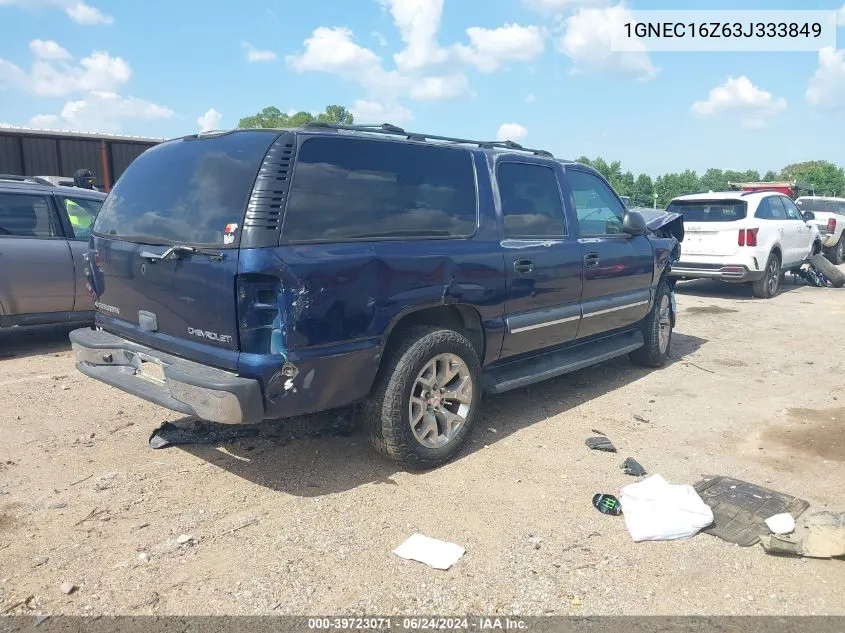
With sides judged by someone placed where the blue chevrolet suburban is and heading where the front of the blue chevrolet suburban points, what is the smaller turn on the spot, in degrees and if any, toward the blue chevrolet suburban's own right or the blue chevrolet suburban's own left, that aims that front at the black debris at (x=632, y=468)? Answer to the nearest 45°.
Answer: approximately 45° to the blue chevrolet suburban's own right

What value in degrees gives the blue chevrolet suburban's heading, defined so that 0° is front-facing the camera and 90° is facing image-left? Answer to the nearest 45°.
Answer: approximately 225°

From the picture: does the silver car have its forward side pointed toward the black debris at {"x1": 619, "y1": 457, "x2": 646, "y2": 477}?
no

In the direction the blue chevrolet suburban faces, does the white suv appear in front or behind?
in front

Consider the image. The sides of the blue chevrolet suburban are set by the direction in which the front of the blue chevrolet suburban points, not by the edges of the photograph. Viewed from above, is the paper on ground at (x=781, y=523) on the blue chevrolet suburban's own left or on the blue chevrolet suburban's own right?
on the blue chevrolet suburban's own right

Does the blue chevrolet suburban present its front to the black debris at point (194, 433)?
no

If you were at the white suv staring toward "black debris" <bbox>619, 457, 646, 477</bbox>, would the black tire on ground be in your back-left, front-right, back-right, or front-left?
back-left

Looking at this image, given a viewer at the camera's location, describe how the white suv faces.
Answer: facing away from the viewer and to the right of the viewer

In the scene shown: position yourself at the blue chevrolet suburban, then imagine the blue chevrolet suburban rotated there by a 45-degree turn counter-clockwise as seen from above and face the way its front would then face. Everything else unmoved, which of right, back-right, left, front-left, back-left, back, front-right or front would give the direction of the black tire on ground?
front-right

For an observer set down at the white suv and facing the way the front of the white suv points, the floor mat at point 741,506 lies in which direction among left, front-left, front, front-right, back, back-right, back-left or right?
back-right

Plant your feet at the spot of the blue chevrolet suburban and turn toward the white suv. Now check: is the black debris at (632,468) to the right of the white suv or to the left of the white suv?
right

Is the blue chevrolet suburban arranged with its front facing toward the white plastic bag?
no

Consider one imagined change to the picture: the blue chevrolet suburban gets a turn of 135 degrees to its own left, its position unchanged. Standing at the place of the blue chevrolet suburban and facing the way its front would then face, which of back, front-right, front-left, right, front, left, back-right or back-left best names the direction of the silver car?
front-right
